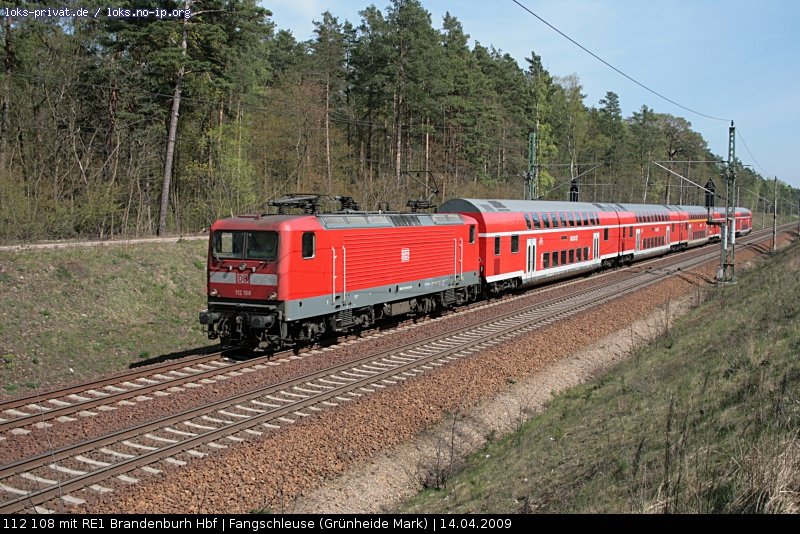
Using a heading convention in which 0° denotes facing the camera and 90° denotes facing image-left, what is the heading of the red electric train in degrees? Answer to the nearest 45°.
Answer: approximately 45°
